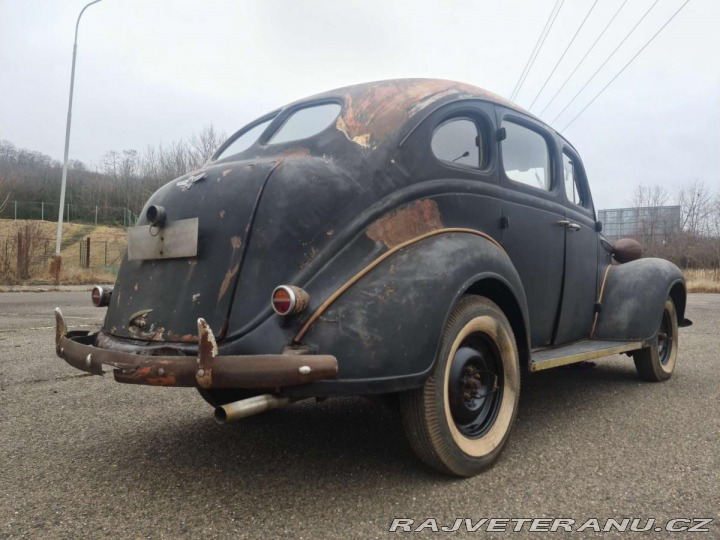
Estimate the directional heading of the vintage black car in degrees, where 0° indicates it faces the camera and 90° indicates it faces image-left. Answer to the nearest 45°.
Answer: approximately 225°
